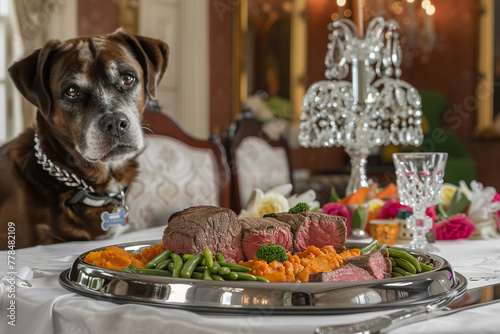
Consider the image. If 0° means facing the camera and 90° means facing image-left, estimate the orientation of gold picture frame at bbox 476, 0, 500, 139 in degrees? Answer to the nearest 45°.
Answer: approximately 0°

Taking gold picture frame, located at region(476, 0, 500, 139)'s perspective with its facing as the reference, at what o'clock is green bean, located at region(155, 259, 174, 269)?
The green bean is roughly at 12 o'clock from the gold picture frame.

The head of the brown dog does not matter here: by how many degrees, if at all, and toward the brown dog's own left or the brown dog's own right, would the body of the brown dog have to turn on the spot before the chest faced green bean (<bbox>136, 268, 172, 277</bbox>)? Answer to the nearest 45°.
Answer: approximately 45° to the brown dog's own right

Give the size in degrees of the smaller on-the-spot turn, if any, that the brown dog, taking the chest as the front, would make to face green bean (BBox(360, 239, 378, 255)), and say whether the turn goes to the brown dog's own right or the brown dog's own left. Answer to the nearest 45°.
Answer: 0° — it already faces it

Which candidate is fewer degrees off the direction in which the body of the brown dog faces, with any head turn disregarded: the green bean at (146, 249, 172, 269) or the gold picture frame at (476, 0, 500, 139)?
the green bean

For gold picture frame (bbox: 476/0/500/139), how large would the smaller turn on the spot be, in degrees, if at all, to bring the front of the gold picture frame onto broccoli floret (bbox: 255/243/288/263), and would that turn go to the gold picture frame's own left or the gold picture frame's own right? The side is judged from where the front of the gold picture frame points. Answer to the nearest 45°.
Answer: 0° — it already faces it

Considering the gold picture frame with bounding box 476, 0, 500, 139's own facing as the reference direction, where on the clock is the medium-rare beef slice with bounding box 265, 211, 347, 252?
The medium-rare beef slice is roughly at 12 o'clock from the gold picture frame.

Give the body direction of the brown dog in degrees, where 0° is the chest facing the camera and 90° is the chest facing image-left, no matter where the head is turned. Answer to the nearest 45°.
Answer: approximately 315°
